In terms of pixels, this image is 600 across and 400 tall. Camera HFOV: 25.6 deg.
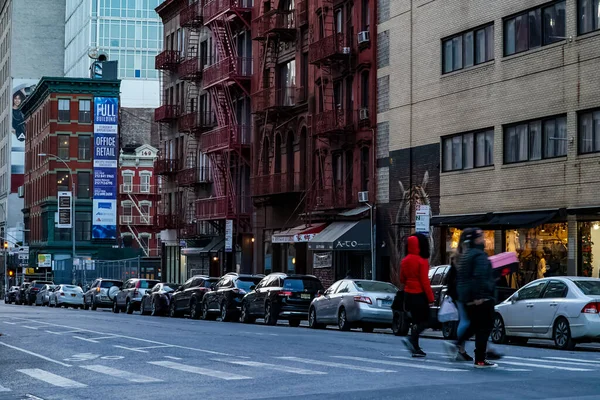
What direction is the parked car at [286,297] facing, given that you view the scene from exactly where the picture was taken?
facing away from the viewer and to the left of the viewer

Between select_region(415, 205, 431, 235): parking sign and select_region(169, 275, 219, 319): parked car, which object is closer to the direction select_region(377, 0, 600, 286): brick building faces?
the parking sign

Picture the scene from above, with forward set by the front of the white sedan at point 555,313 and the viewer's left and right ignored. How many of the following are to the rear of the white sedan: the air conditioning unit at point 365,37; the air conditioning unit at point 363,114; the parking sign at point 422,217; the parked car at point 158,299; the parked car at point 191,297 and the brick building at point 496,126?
0

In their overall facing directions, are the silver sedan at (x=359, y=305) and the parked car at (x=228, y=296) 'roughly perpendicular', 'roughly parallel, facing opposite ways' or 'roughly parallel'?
roughly parallel

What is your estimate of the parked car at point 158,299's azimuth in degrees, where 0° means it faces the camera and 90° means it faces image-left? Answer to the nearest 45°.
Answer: approximately 135°

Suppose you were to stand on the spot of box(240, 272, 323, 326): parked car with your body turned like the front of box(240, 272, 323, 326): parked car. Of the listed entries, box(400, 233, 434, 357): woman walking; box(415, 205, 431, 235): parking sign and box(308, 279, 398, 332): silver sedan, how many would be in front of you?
0

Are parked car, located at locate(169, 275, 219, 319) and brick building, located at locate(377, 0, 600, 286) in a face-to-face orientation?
no

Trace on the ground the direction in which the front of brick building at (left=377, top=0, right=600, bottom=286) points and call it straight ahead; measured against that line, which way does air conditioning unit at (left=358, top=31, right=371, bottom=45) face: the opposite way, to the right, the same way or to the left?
the same way

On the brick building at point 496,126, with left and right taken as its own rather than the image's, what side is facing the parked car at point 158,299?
right

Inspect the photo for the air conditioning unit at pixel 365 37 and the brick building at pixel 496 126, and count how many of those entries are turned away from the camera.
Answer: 0

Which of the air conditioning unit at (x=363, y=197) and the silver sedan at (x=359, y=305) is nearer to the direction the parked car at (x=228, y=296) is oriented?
the air conditioning unit

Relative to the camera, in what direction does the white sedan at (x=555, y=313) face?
facing away from the viewer and to the left of the viewer

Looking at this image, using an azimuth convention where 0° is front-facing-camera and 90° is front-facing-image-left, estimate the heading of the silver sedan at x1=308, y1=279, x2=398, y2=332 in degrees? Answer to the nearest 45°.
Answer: approximately 135°

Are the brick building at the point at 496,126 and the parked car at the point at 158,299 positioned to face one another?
no

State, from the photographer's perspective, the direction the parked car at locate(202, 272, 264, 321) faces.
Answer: facing away from the viewer and to the left of the viewer

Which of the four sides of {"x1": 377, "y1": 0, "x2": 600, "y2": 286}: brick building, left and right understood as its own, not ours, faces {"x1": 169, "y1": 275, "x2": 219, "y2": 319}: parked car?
right

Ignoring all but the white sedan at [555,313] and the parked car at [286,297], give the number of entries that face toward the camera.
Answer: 0

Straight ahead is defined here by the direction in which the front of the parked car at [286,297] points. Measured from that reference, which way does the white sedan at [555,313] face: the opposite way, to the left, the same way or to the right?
the same way

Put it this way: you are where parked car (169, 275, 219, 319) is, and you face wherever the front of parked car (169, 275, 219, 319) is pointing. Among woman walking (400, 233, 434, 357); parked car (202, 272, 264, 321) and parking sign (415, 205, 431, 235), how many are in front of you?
0

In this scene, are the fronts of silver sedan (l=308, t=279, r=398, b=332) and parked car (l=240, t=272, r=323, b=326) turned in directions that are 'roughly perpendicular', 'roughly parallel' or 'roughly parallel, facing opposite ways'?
roughly parallel

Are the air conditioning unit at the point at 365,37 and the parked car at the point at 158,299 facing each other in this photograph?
no

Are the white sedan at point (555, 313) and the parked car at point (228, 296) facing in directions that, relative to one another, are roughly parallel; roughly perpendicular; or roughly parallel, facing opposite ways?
roughly parallel

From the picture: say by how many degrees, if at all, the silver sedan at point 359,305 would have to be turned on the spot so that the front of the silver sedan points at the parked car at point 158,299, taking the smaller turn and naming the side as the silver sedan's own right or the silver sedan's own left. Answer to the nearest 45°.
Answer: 0° — it already faces it

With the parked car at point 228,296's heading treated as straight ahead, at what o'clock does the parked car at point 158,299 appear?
the parked car at point 158,299 is roughly at 1 o'clock from the parked car at point 228,296.

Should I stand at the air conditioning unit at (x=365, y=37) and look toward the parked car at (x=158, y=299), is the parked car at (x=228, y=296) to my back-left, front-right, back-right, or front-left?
front-left
